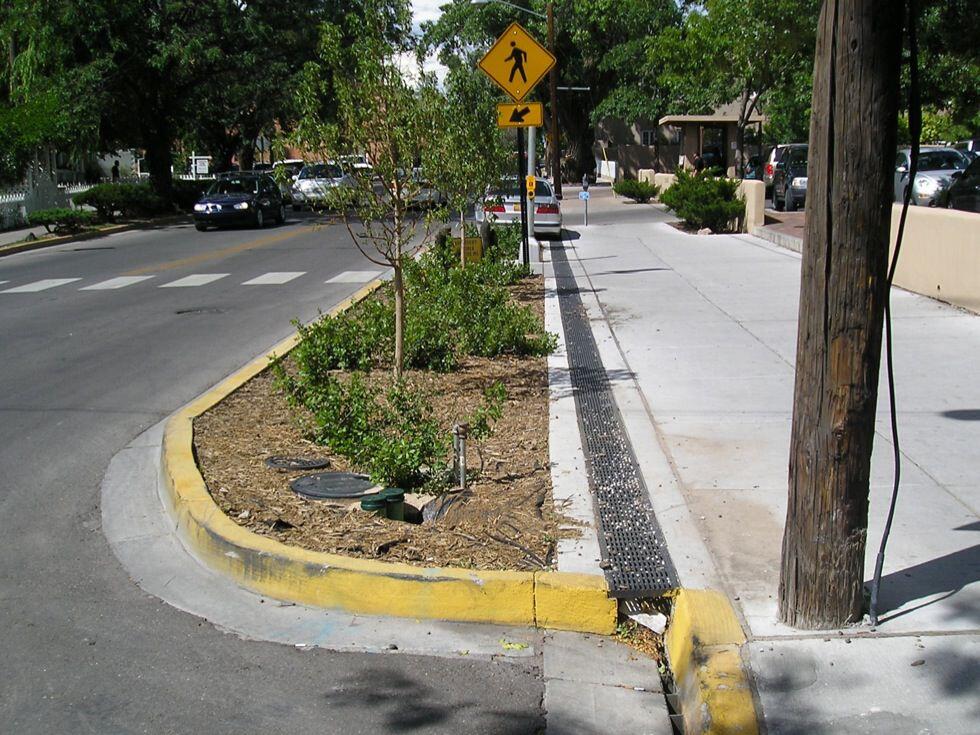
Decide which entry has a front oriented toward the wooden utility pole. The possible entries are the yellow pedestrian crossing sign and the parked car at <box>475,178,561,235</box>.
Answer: the yellow pedestrian crossing sign

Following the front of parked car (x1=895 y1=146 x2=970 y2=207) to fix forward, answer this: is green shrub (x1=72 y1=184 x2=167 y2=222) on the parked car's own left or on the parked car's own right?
on the parked car's own right

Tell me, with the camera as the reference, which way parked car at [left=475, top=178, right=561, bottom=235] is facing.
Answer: facing away from the viewer

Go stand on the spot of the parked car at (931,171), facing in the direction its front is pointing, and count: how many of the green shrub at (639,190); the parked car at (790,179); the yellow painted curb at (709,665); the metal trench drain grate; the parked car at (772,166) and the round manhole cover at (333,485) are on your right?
3

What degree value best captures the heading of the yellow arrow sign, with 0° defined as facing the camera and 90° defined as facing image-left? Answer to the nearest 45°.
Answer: approximately 0°

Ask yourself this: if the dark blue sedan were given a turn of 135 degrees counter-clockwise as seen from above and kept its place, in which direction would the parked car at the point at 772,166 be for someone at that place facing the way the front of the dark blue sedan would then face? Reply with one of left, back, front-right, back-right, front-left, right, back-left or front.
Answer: front

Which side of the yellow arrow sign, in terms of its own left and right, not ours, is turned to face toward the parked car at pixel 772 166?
back

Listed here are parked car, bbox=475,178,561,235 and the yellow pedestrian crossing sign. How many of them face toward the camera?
1

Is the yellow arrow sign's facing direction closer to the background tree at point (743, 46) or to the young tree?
the young tree

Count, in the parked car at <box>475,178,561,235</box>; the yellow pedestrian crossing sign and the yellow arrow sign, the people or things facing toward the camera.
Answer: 2

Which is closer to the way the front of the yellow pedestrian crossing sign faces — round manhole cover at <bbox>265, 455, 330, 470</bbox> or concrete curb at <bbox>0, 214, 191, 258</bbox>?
the round manhole cover

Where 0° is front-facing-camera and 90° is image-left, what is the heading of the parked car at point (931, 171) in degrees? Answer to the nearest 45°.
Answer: approximately 45°

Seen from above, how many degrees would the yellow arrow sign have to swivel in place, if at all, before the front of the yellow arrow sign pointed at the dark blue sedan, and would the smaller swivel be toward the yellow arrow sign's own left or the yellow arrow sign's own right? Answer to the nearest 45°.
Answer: approximately 135° to the yellow arrow sign's own right

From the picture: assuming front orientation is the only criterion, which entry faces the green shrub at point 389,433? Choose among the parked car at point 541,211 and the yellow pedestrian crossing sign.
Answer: the yellow pedestrian crossing sign
